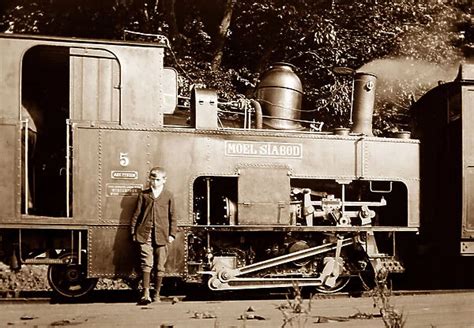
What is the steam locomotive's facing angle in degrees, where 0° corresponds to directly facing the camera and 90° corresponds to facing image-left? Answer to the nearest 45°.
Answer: approximately 270°
